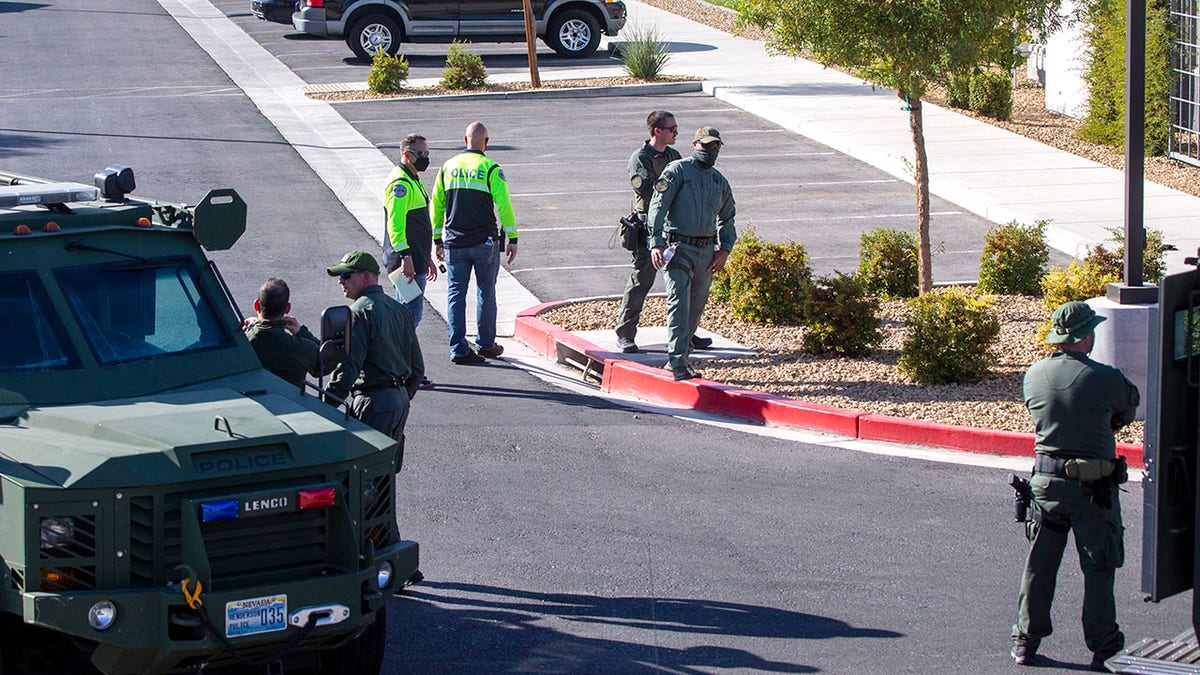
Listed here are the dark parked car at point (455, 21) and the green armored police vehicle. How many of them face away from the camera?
0

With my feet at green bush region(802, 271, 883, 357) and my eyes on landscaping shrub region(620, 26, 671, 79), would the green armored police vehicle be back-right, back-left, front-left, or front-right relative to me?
back-left

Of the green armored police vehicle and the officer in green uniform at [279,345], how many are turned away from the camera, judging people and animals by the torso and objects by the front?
1

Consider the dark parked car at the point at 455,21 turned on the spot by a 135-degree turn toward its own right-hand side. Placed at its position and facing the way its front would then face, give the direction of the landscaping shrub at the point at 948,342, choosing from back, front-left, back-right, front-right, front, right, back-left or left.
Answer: front-left

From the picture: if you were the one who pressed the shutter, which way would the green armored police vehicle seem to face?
facing the viewer and to the right of the viewer

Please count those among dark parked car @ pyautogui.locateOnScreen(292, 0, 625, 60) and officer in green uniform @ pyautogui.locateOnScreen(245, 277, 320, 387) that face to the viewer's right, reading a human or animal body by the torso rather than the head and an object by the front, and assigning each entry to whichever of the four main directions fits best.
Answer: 1

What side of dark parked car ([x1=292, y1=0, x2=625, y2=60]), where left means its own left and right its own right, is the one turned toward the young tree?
right

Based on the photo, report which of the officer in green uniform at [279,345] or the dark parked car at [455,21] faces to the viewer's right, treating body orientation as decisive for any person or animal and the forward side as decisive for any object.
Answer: the dark parked car

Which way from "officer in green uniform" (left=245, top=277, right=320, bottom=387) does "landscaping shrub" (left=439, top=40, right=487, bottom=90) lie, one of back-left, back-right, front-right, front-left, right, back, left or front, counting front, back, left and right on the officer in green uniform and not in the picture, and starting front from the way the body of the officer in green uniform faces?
front

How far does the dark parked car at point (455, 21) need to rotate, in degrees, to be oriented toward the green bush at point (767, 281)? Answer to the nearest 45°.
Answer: approximately 90° to its right

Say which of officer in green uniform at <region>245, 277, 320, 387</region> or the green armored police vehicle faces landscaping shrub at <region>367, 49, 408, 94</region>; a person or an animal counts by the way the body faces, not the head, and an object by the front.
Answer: the officer in green uniform

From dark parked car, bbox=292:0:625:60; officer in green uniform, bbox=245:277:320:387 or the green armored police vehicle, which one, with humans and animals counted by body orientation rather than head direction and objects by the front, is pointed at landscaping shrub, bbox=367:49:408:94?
the officer in green uniform

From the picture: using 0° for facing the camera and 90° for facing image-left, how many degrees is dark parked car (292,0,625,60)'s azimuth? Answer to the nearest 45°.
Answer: approximately 270°

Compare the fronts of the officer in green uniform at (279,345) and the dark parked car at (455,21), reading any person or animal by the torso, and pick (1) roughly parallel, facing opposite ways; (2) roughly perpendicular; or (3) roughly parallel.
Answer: roughly perpendicular

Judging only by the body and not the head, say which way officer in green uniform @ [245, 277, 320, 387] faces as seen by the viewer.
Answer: away from the camera

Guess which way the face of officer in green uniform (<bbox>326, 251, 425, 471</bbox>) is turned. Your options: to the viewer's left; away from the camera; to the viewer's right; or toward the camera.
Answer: to the viewer's left
